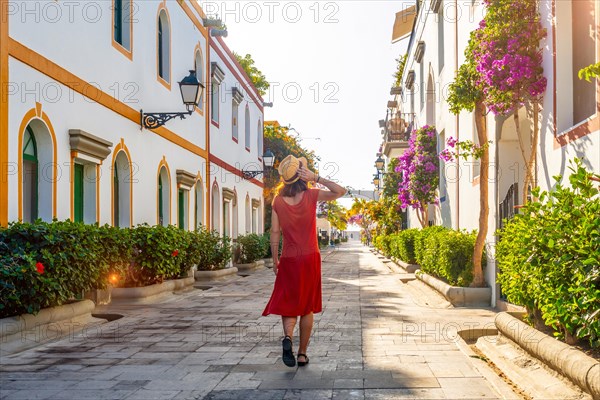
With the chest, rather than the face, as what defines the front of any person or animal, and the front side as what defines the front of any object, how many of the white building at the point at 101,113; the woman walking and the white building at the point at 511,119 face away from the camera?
1

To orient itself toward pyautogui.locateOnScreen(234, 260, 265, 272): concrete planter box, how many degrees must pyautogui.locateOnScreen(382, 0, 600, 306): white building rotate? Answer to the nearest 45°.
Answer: approximately 90° to its right

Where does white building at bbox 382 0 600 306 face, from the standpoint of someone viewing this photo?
facing the viewer and to the left of the viewer

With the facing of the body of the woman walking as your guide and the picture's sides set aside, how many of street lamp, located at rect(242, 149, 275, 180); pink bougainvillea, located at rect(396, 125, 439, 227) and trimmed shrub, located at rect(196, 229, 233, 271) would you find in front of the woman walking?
3

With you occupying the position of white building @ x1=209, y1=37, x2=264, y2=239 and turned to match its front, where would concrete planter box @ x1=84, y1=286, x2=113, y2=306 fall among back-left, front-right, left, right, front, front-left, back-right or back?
front-right

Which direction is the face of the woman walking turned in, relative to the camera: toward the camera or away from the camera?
away from the camera

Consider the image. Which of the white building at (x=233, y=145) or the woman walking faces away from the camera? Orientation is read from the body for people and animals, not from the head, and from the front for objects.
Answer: the woman walking

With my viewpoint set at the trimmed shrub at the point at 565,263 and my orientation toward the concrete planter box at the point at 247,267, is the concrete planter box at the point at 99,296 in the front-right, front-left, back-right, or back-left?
front-left

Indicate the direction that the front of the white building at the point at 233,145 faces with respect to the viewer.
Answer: facing the viewer and to the right of the viewer

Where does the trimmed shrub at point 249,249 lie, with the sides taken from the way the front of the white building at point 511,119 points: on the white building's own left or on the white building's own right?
on the white building's own right

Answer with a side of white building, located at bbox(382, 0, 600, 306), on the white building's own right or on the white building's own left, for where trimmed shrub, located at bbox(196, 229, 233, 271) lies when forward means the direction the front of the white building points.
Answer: on the white building's own right

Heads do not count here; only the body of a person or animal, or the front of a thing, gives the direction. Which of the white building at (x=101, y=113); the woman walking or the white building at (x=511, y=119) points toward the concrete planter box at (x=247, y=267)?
the woman walking

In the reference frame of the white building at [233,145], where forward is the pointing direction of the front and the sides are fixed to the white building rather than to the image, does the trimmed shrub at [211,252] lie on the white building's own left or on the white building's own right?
on the white building's own right

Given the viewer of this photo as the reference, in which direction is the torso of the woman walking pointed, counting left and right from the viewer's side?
facing away from the viewer
